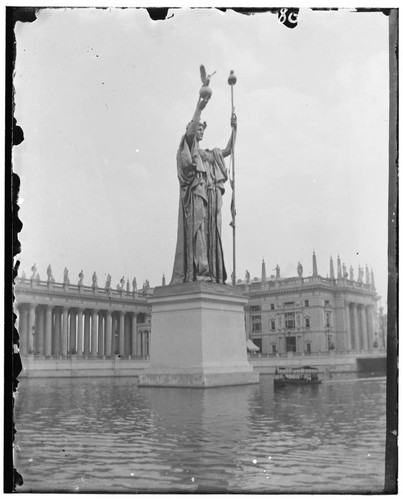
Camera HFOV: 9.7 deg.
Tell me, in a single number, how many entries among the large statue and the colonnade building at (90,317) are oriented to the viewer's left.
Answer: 0
